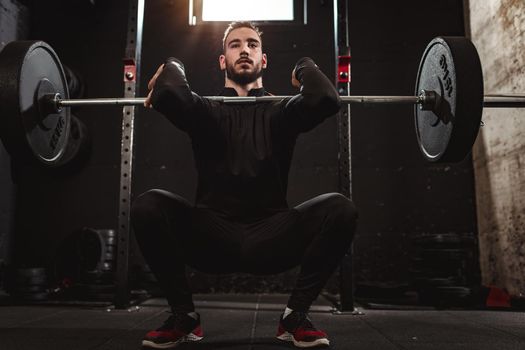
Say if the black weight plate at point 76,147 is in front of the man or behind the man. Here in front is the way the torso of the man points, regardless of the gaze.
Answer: behind

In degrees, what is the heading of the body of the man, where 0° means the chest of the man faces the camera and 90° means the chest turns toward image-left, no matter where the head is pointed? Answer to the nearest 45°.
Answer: approximately 0°

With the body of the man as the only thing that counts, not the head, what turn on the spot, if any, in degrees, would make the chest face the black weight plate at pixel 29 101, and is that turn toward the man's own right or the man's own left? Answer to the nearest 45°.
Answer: approximately 90° to the man's own right
